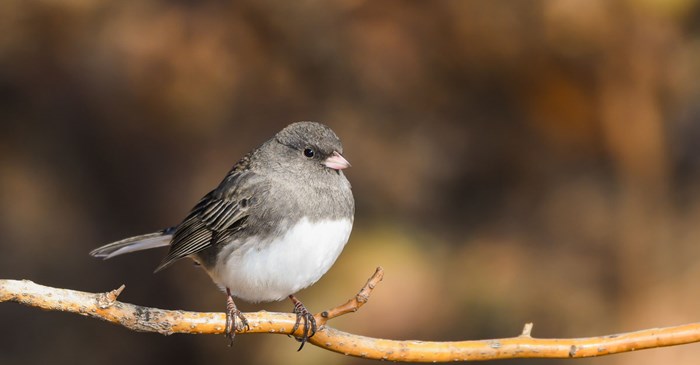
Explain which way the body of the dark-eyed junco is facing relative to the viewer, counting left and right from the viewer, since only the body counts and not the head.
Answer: facing the viewer and to the right of the viewer
